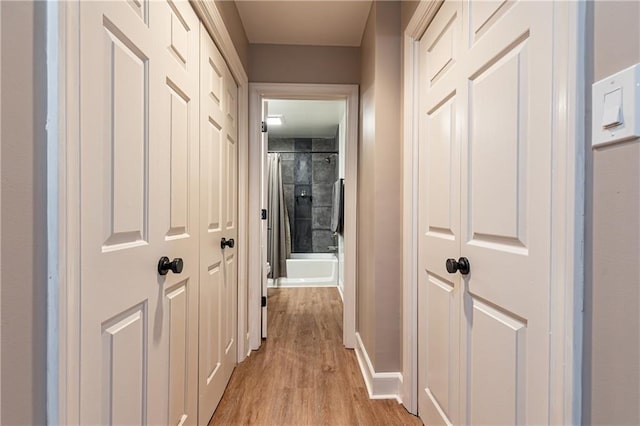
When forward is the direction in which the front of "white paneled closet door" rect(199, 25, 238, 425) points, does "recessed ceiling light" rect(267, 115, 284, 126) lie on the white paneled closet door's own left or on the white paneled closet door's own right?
on the white paneled closet door's own left

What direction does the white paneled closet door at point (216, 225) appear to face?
to the viewer's right

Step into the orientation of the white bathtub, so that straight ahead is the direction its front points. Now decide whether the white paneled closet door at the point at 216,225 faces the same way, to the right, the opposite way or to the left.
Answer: to the left

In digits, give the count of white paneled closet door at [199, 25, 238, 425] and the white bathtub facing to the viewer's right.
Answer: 1

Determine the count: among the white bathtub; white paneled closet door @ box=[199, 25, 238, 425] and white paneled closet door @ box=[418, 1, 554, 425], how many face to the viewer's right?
1

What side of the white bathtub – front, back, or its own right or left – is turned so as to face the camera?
front

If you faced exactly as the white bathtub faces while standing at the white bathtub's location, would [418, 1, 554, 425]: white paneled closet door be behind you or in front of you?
in front

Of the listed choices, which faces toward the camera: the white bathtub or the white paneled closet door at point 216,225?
the white bathtub

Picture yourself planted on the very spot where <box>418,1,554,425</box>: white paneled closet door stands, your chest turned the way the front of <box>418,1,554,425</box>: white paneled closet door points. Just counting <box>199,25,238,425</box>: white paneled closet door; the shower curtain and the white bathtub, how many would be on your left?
0

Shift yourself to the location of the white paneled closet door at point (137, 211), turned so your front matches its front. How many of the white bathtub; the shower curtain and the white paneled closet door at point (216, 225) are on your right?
0

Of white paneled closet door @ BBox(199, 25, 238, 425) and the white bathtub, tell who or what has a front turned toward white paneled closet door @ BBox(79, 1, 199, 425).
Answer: the white bathtub

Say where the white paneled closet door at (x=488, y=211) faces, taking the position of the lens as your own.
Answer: facing the viewer and to the left of the viewer

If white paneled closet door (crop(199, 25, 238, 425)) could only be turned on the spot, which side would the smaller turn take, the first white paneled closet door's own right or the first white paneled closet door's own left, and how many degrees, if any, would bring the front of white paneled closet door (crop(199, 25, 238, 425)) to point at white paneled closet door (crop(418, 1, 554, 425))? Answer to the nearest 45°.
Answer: approximately 45° to the first white paneled closet door's own right

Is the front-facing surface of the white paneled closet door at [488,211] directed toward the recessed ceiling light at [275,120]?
no

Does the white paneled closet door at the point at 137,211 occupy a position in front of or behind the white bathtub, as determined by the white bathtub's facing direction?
in front

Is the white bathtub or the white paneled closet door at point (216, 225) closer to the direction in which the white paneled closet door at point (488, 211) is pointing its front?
the white paneled closet door

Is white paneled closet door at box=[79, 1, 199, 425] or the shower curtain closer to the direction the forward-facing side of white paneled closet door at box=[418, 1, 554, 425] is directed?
the white paneled closet door

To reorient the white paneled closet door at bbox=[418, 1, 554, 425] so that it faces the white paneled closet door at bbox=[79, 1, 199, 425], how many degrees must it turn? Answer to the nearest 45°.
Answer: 0° — it already faces it
